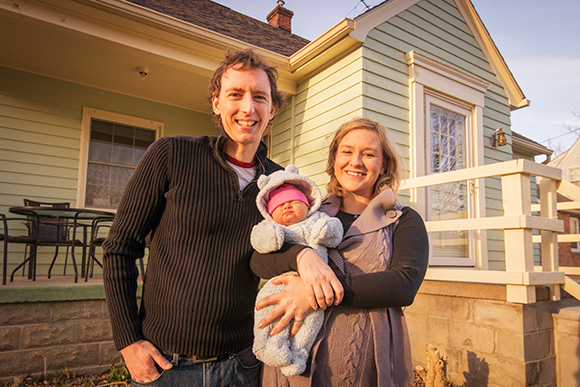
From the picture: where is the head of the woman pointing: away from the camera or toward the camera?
toward the camera

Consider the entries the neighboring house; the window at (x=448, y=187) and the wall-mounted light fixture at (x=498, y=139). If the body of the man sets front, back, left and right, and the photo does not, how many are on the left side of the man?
3

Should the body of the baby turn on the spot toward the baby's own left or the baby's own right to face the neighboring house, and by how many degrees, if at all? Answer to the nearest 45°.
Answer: approximately 135° to the baby's own left

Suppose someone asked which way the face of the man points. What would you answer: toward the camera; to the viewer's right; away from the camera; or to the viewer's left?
toward the camera

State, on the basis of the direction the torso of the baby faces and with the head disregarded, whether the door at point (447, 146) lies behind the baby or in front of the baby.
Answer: behind

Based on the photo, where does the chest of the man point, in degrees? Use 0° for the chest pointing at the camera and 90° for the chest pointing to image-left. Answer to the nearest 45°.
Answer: approximately 315°

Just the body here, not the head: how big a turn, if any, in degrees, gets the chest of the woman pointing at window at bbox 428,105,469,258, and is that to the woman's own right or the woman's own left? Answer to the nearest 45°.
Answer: approximately 135° to the woman's own right

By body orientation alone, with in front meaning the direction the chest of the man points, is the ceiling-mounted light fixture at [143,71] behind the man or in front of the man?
behind

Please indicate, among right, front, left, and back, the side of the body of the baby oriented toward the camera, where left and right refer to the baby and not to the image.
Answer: front

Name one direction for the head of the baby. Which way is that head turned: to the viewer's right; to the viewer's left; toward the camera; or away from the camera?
toward the camera

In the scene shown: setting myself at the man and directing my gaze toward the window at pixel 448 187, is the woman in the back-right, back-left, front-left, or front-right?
front-right

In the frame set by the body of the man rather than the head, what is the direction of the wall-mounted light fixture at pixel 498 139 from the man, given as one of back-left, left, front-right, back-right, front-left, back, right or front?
left

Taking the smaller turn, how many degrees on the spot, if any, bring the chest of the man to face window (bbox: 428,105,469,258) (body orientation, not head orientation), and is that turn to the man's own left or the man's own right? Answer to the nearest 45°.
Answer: approximately 90° to the man's own left
